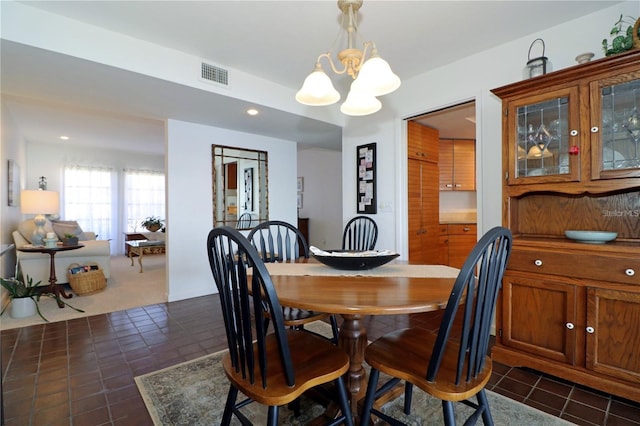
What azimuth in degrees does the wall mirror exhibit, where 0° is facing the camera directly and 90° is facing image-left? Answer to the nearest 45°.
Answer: approximately 315°

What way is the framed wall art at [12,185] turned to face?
to the viewer's right

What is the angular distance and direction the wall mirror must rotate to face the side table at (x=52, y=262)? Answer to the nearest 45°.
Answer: approximately 135° to its right

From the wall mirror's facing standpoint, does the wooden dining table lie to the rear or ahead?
ahead

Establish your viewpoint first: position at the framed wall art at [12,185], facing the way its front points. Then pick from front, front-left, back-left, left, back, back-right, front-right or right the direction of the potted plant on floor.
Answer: right

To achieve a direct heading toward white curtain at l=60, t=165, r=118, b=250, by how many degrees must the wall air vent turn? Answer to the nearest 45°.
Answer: approximately 180°

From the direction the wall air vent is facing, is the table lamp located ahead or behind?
behind

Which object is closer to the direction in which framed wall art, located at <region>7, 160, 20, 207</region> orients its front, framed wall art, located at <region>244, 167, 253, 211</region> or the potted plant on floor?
the framed wall art

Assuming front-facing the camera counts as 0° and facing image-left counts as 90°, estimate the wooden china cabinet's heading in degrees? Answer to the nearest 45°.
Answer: approximately 45°

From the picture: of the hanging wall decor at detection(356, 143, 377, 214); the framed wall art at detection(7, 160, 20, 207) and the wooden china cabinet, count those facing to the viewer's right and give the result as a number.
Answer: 1

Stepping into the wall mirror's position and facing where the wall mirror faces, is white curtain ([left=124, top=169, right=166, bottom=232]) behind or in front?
behind

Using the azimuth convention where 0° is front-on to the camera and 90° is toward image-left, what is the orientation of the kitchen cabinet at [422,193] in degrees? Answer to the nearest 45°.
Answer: approximately 315°

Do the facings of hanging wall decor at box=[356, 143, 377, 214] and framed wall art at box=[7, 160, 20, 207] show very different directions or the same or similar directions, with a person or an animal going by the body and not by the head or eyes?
very different directions
